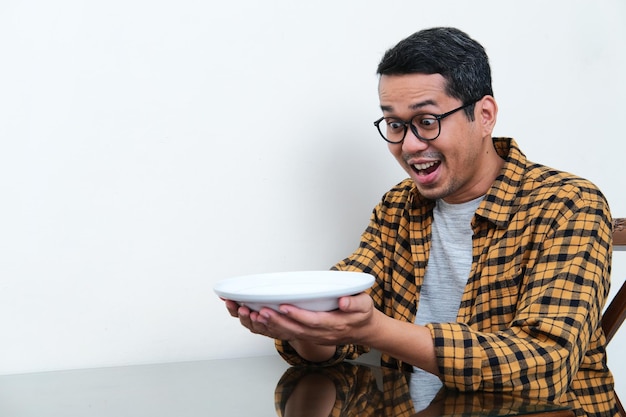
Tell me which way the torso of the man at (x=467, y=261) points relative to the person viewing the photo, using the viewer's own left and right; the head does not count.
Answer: facing the viewer and to the left of the viewer

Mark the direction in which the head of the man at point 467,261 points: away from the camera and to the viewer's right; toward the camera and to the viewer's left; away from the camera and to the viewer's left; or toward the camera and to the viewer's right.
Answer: toward the camera and to the viewer's left
